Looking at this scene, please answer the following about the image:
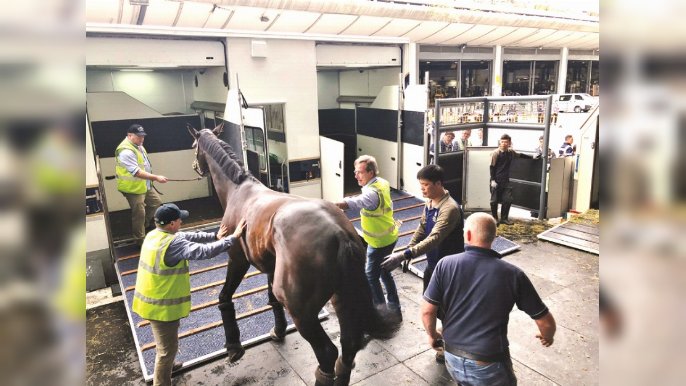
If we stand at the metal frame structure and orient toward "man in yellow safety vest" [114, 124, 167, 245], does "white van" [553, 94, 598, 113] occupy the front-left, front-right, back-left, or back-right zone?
back-right

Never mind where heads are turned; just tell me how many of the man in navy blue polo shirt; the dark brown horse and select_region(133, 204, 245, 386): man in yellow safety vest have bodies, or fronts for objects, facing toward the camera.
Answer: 0

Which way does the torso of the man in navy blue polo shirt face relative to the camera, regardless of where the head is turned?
away from the camera

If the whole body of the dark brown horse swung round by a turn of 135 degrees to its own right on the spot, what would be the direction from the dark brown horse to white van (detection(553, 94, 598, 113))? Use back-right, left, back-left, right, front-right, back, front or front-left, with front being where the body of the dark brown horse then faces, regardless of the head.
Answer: front-left

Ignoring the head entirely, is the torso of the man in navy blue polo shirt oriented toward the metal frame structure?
yes

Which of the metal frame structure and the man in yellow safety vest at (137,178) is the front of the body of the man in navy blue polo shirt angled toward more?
the metal frame structure

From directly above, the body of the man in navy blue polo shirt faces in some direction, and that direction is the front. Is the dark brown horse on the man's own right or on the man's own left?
on the man's own left

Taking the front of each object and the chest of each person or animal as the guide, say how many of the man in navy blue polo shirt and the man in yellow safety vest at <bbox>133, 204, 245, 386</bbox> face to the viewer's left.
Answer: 0

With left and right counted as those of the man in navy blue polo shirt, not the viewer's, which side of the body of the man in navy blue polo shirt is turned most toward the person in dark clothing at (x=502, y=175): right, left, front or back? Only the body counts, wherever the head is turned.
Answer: front

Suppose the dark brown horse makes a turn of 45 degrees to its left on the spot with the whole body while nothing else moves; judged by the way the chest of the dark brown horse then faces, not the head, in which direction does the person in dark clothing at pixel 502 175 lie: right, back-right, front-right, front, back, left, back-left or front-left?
back-right

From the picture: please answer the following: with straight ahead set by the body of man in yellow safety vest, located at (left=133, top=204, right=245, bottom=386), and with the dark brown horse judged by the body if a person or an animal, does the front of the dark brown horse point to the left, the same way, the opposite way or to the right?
to the left

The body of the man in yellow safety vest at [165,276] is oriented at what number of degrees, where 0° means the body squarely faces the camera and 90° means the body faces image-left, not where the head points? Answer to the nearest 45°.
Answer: approximately 225°

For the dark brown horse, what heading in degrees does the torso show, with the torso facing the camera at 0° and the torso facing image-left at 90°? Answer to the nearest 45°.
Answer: approximately 135°

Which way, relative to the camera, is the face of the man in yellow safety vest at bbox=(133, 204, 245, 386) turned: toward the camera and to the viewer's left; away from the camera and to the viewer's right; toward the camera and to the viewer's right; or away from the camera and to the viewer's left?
away from the camera and to the viewer's right
